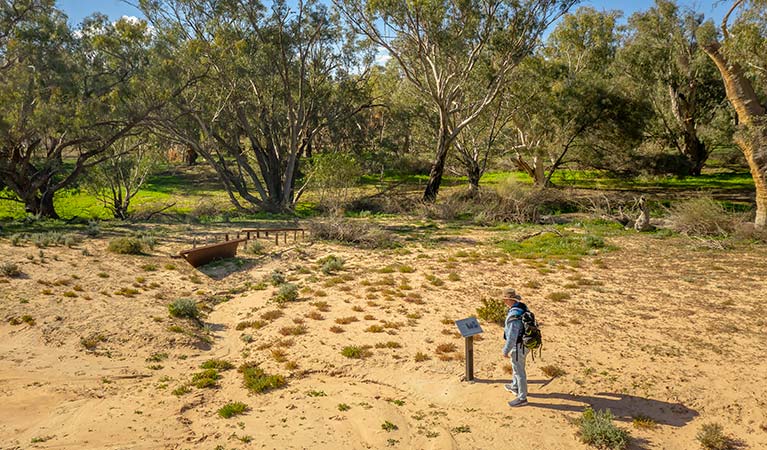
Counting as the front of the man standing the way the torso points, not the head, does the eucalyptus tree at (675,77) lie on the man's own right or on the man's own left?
on the man's own right

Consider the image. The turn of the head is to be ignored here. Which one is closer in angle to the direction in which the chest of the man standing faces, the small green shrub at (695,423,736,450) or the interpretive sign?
the interpretive sign

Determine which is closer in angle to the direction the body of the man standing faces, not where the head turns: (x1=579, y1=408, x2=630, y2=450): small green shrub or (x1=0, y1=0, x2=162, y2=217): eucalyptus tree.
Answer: the eucalyptus tree

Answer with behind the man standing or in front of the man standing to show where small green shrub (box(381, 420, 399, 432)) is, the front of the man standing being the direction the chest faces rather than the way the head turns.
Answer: in front

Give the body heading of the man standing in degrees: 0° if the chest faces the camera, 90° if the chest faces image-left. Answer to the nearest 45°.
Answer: approximately 90°

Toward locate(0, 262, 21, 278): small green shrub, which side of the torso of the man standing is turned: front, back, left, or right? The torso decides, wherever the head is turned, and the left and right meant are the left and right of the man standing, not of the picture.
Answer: front

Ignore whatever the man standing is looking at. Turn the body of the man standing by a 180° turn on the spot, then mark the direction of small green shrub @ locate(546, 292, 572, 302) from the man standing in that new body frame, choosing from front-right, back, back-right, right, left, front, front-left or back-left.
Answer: left

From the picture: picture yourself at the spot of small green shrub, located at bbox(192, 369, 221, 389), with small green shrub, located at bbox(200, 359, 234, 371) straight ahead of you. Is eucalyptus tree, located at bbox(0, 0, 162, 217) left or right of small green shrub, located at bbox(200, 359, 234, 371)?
left

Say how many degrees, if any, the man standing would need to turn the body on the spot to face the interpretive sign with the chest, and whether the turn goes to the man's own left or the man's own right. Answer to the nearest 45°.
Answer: approximately 45° to the man's own right

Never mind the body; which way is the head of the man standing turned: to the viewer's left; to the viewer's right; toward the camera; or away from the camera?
to the viewer's left

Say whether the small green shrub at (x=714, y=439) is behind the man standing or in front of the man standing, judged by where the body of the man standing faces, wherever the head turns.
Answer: behind

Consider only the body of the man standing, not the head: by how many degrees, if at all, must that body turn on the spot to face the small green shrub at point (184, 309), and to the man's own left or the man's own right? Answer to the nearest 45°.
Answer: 0° — they already face it

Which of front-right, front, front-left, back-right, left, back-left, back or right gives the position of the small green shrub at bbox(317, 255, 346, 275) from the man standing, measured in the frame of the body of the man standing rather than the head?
front-right

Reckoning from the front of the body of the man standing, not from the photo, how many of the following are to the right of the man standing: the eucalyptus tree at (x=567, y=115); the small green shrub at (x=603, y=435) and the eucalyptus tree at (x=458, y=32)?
2

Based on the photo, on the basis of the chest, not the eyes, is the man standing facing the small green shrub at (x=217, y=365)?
yes

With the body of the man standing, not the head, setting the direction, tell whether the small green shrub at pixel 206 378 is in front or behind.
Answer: in front
